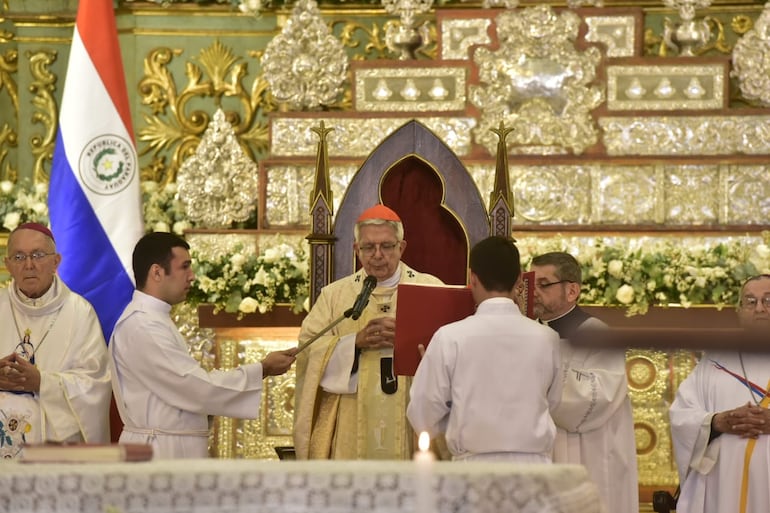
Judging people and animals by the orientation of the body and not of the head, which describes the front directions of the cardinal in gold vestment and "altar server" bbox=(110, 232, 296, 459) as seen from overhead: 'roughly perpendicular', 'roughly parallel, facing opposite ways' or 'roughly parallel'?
roughly perpendicular

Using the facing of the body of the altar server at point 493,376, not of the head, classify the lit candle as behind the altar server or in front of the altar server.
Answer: behind

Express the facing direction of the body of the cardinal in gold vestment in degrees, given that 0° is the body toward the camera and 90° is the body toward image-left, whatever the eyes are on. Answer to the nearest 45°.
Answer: approximately 0°

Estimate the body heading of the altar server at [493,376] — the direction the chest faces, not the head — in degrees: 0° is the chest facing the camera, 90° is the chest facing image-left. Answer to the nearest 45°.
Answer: approximately 180°

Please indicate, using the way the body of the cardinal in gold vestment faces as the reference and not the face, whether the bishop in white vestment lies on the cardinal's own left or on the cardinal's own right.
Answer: on the cardinal's own right

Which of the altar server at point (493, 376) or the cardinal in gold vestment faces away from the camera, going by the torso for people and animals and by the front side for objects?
the altar server

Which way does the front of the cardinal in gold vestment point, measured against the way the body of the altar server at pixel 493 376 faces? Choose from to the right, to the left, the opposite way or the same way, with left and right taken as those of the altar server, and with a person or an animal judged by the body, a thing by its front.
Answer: the opposite way

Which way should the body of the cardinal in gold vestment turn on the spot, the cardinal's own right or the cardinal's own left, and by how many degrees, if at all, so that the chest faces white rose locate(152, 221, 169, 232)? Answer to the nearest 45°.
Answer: approximately 135° to the cardinal's own right

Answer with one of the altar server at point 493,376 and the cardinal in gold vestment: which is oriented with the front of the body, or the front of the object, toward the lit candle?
the cardinal in gold vestment

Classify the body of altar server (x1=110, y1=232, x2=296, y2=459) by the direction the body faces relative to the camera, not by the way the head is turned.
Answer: to the viewer's right

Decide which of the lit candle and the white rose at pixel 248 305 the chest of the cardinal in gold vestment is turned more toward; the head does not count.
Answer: the lit candle
